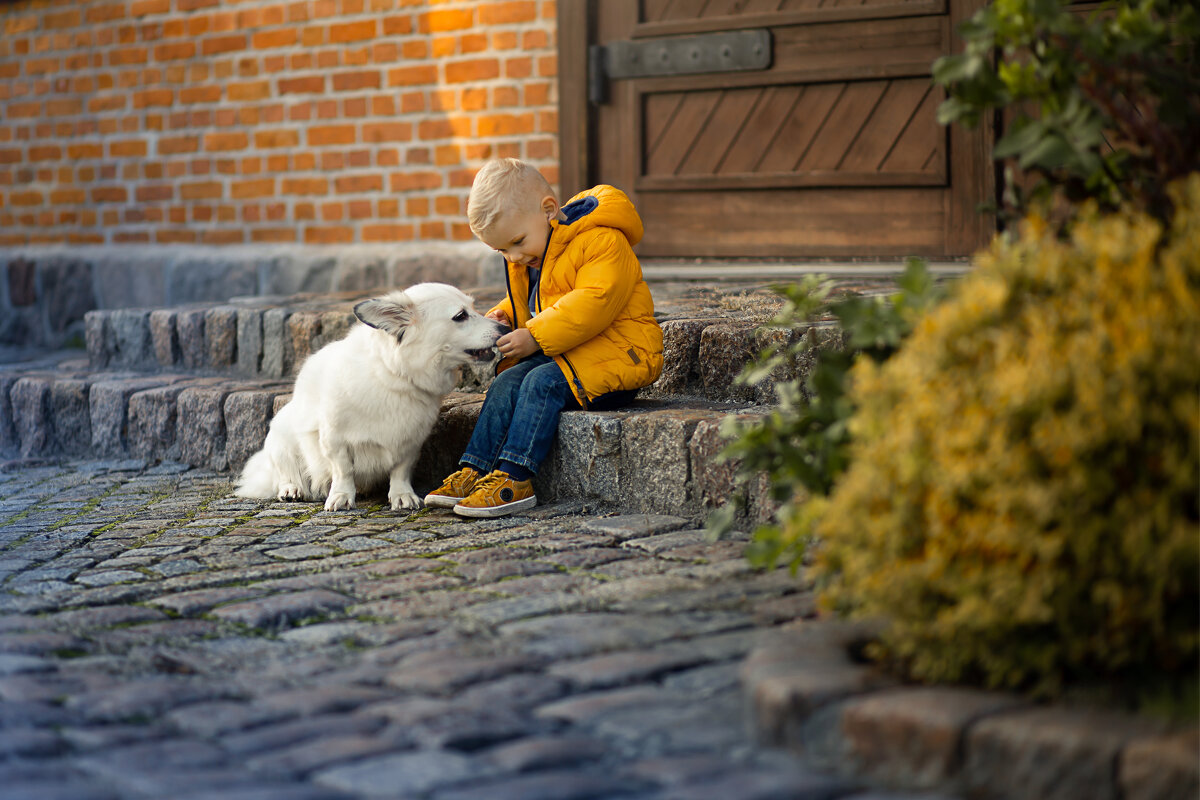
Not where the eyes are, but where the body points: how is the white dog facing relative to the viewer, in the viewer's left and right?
facing the viewer and to the right of the viewer

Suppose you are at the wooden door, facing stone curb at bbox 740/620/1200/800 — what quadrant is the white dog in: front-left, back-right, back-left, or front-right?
front-right

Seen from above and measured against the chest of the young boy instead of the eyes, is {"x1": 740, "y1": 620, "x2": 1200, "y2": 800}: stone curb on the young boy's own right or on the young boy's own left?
on the young boy's own left

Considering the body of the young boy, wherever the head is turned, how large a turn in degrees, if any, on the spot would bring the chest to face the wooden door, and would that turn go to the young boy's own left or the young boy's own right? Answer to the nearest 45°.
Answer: approximately 180°

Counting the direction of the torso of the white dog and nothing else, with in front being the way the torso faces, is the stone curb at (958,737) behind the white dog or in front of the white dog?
in front

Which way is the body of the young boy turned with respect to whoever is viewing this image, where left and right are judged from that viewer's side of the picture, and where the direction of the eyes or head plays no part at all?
facing the viewer and to the left of the viewer

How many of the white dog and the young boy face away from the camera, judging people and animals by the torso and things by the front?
0

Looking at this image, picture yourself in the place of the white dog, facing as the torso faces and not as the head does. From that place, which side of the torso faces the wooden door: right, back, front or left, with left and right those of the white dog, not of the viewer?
left

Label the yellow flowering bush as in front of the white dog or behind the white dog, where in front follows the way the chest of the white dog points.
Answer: in front
